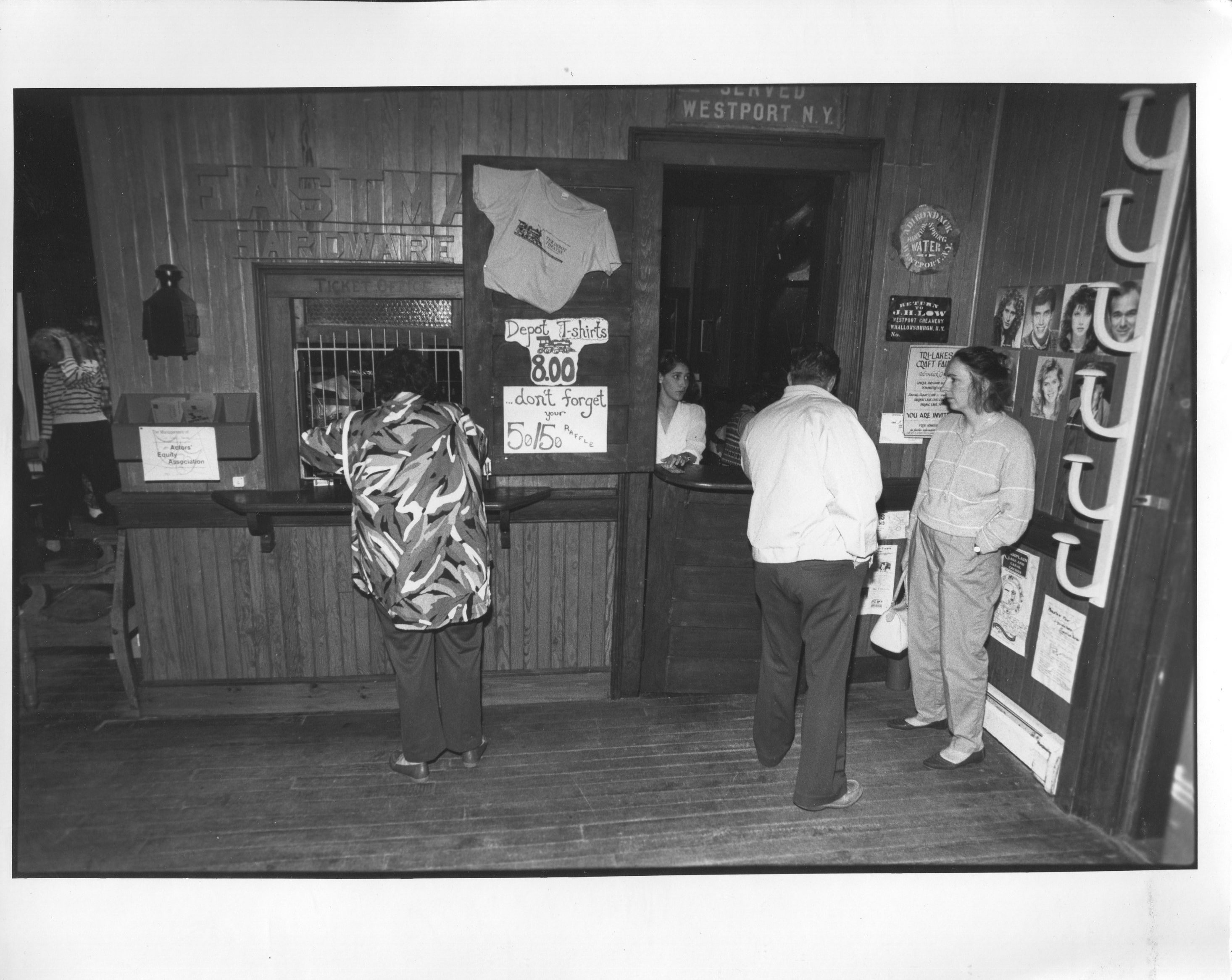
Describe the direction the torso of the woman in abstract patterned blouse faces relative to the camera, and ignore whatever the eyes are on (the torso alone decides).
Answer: away from the camera

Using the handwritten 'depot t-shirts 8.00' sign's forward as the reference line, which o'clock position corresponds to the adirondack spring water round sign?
The adirondack spring water round sign is roughly at 9 o'clock from the handwritten 'depot t-shirts 8.00' sign.

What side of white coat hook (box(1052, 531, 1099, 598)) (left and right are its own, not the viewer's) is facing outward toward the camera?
left

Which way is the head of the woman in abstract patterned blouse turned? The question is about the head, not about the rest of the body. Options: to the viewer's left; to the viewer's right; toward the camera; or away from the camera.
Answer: away from the camera

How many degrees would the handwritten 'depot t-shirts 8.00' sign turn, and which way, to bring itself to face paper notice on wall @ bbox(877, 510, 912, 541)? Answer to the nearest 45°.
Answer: approximately 90° to its left

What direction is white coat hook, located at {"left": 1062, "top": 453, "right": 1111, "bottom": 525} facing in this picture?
to the viewer's left

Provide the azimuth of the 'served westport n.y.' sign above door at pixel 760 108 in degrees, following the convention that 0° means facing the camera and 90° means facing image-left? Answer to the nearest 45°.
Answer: approximately 0°

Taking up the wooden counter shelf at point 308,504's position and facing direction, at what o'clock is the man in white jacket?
The man in white jacket is roughly at 10 o'clock from the wooden counter shelf.

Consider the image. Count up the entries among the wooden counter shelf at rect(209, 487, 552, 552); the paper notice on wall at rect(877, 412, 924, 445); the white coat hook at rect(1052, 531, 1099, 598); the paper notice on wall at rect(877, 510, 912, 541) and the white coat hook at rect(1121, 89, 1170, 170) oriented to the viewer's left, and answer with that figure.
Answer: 2

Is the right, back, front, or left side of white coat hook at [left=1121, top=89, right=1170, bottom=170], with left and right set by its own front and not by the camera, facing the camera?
left

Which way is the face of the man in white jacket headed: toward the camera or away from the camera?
away from the camera
